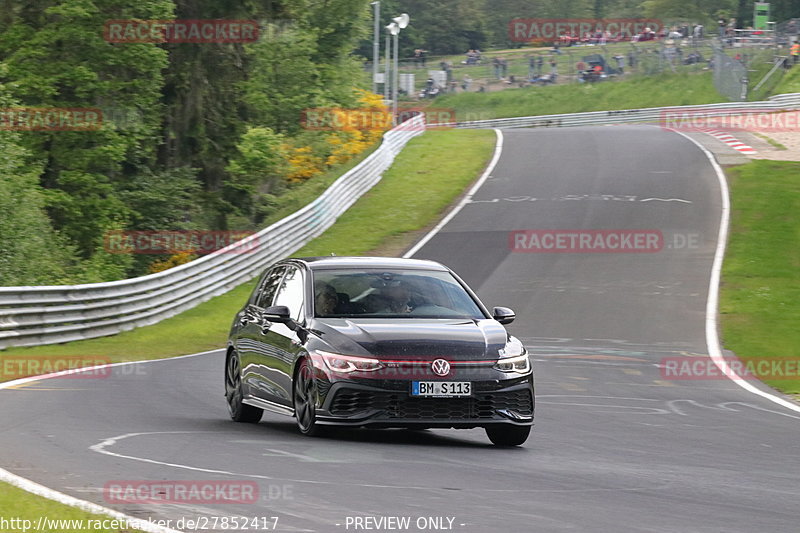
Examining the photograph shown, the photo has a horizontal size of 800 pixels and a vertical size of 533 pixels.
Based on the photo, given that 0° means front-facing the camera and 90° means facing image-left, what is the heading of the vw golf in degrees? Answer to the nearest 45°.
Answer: approximately 315°

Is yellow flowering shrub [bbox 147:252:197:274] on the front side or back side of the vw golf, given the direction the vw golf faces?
on the back side

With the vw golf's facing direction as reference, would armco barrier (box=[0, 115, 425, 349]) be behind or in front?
behind

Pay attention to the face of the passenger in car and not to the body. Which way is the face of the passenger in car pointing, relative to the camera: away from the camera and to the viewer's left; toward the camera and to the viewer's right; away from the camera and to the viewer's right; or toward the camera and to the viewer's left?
toward the camera and to the viewer's right
